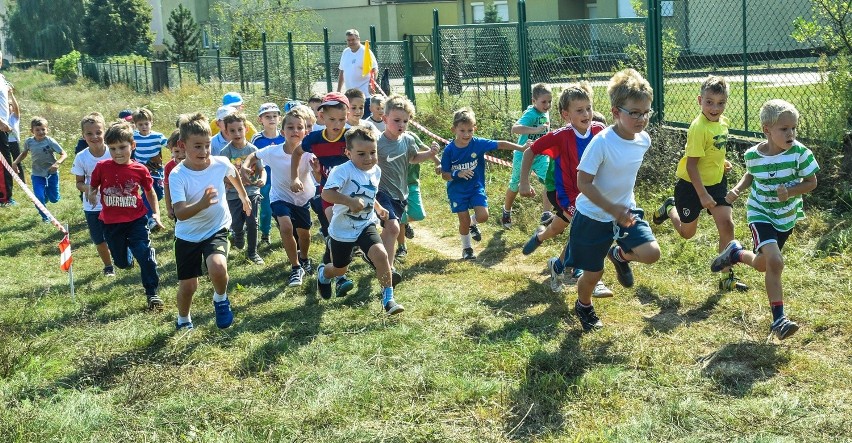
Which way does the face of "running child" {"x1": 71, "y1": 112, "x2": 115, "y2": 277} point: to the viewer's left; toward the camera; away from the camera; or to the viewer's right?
toward the camera

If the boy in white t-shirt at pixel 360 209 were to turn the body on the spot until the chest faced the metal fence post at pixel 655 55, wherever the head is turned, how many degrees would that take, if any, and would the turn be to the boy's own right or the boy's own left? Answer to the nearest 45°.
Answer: approximately 90° to the boy's own left

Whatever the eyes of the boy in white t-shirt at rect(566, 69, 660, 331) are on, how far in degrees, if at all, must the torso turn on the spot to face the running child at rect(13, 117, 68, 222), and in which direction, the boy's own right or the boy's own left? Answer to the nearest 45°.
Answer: approximately 180°

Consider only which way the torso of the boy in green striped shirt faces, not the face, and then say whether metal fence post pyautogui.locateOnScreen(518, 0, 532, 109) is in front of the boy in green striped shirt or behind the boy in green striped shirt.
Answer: behind

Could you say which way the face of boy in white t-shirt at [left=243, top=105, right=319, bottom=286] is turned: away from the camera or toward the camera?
toward the camera

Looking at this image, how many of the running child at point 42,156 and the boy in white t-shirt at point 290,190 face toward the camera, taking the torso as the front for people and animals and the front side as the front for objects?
2

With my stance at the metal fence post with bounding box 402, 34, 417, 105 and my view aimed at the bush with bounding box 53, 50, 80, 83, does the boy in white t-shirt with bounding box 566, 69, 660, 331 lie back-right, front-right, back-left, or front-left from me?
back-left

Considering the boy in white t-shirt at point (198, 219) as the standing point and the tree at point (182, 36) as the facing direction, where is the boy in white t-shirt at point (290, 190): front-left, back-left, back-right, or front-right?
front-right

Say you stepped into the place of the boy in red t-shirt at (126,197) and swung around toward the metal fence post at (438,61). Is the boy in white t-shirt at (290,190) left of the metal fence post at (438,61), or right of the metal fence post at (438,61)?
right

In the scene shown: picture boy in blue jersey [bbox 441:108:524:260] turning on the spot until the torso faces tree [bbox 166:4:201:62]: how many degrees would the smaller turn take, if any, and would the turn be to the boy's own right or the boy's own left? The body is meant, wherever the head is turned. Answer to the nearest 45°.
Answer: approximately 180°

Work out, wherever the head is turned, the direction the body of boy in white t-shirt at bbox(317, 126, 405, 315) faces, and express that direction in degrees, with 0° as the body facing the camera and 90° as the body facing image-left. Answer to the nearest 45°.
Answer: approximately 315°

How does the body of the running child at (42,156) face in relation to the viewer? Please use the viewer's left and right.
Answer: facing the viewer

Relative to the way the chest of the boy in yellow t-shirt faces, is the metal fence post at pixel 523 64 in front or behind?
behind

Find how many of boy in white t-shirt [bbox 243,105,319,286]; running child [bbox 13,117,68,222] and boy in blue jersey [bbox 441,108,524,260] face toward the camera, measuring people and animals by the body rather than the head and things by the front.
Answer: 3

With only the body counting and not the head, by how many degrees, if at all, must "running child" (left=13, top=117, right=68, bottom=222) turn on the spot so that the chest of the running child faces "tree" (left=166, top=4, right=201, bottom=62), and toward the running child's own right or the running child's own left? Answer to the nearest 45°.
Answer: approximately 180°

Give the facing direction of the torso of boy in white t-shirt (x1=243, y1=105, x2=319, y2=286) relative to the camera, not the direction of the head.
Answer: toward the camera
